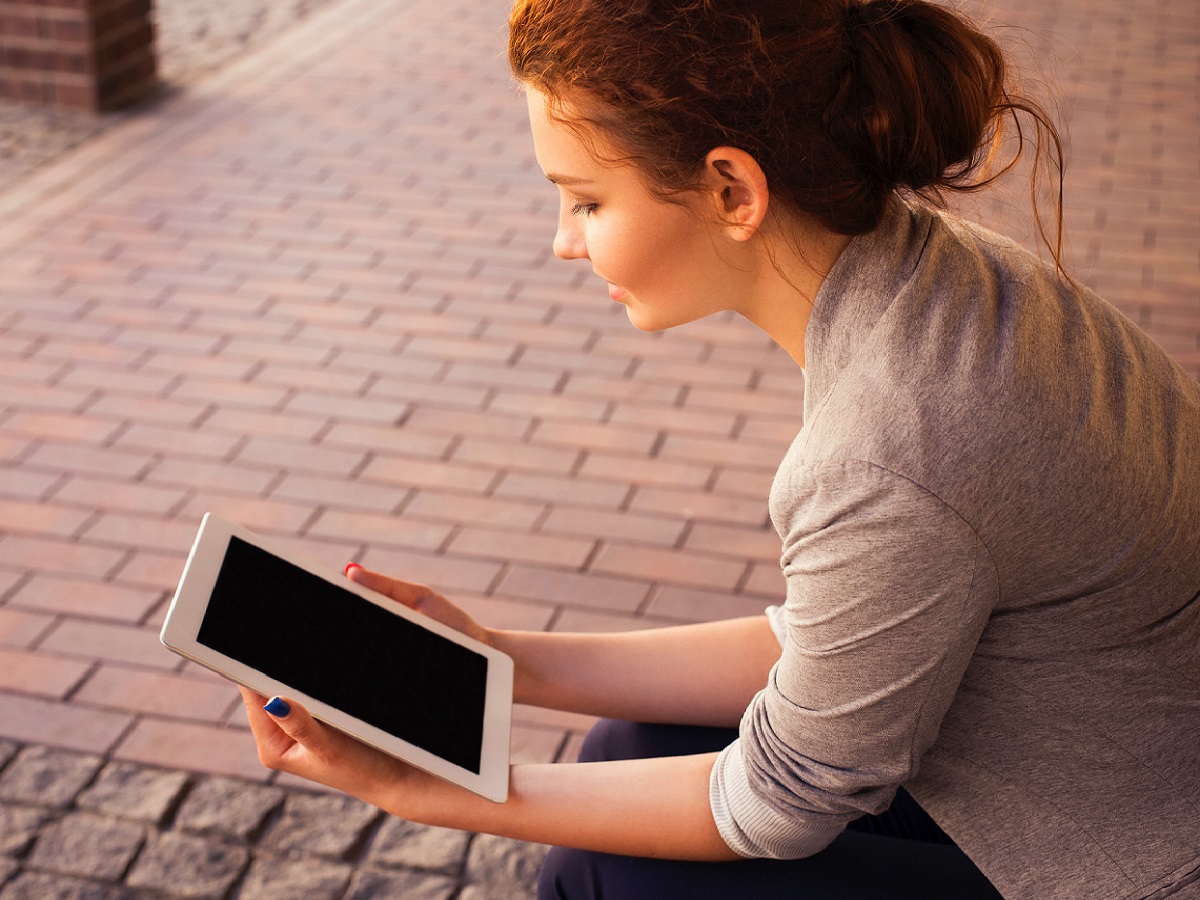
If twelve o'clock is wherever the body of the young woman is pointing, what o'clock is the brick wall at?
The brick wall is roughly at 2 o'clock from the young woman.

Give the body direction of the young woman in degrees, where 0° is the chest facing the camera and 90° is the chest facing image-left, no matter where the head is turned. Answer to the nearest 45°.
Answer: approximately 90°

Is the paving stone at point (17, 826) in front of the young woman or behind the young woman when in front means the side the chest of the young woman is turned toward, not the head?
in front

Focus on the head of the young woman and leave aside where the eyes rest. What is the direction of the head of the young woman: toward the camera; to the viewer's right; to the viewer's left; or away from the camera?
to the viewer's left
